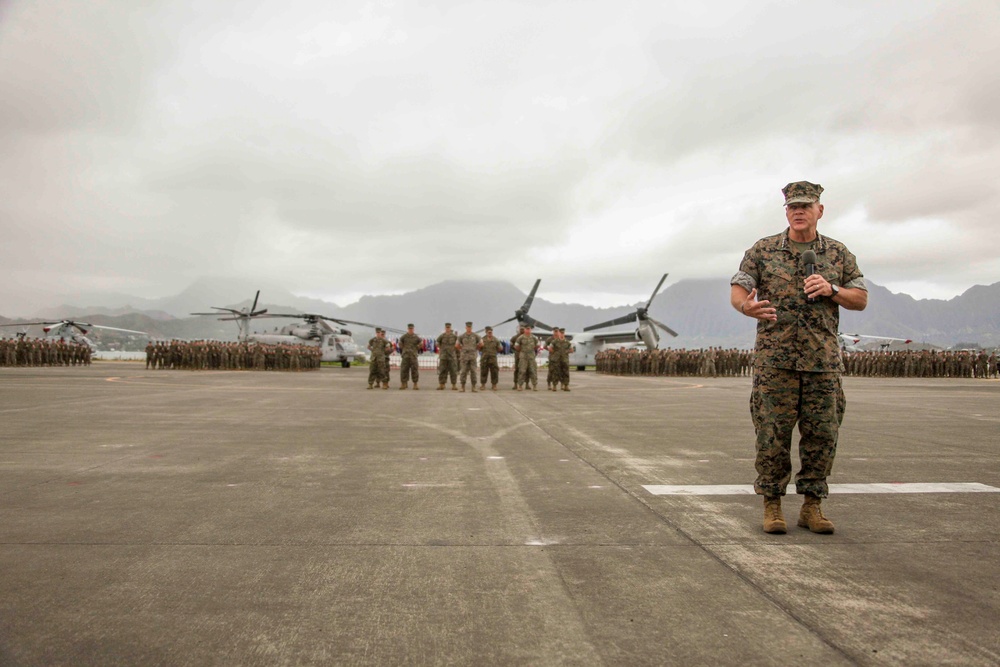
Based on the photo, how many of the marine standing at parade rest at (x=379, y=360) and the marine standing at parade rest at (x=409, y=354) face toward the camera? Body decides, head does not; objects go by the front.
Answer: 2

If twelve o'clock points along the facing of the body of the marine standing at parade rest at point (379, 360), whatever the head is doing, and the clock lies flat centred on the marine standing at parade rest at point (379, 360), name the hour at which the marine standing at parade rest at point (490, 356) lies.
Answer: the marine standing at parade rest at point (490, 356) is roughly at 9 o'clock from the marine standing at parade rest at point (379, 360).

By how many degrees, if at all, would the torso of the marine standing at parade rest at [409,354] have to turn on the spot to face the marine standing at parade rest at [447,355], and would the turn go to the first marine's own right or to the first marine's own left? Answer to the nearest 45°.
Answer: approximately 90° to the first marine's own left

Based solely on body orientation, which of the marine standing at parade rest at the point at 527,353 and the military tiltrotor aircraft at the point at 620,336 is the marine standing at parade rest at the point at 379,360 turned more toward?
the marine standing at parade rest at the point at 527,353

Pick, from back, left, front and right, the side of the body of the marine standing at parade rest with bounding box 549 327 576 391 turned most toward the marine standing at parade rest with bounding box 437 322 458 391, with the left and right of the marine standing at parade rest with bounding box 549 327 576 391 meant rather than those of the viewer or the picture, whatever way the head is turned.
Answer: right

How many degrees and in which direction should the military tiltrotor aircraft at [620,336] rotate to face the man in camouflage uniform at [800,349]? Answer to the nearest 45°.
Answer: approximately 45° to its left

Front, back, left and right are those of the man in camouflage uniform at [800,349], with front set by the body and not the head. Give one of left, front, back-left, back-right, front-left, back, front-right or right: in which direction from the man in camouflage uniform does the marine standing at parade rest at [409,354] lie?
back-right

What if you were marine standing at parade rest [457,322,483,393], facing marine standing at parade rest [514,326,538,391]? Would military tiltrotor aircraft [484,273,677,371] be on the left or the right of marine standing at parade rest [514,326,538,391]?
left

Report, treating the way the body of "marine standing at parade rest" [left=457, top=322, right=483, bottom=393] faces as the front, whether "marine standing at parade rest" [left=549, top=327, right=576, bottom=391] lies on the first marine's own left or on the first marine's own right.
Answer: on the first marine's own left
